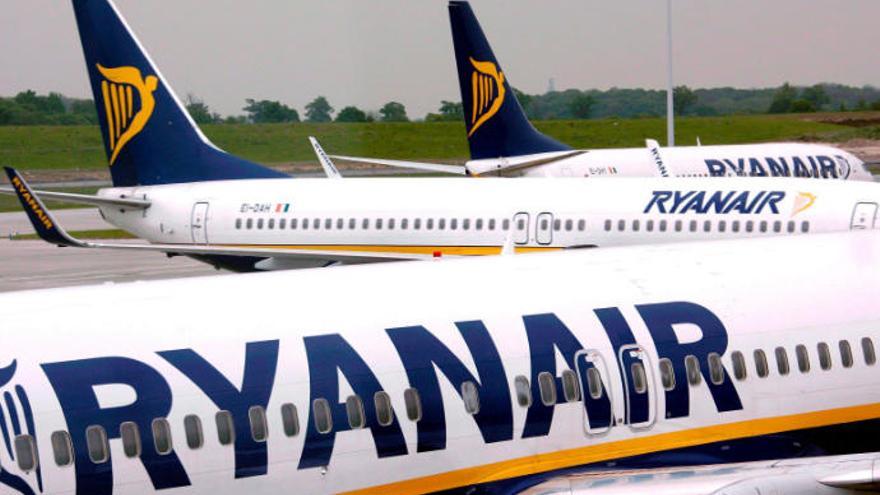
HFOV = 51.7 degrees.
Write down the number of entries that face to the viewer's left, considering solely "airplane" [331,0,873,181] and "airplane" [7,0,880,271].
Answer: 0

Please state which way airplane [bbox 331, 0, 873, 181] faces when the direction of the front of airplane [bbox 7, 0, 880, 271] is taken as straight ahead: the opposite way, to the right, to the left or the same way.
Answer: the same way

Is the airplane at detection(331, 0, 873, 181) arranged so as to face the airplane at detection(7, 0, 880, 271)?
no

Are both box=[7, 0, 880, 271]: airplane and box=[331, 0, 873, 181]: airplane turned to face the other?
no

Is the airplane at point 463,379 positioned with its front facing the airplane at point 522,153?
no

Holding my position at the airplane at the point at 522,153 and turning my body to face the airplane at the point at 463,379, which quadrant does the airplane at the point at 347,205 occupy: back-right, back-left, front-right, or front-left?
front-right
